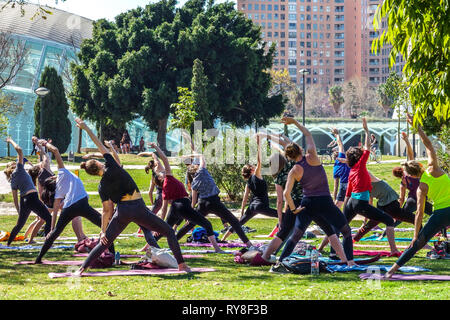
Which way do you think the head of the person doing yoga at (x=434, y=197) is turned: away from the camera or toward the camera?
away from the camera

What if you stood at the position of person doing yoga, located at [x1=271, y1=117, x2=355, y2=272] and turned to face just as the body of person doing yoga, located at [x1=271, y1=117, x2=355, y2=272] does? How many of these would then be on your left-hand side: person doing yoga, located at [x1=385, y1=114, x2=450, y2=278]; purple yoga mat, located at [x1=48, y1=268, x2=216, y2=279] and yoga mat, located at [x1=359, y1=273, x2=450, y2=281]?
1

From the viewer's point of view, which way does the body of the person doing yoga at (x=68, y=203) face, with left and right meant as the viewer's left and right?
facing away from the viewer

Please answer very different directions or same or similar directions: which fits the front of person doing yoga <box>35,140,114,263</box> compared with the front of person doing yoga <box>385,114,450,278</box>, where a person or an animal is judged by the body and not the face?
same or similar directions

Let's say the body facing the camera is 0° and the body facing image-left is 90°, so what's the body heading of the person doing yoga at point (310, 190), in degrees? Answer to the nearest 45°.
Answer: approximately 180°

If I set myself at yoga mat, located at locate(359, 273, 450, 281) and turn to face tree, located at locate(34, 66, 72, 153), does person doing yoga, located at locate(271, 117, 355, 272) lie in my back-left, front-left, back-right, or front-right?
front-left

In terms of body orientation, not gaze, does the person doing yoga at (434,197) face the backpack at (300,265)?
no

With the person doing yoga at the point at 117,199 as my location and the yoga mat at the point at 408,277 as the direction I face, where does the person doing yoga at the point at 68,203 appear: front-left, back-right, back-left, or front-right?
back-left

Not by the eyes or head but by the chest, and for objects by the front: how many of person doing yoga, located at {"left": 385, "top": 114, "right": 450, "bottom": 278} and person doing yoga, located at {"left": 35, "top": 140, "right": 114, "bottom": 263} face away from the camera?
2

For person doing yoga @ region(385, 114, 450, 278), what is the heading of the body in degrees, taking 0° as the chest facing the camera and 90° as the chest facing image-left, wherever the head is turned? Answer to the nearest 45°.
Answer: approximately 180°

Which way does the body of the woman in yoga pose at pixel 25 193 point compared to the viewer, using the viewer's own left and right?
facing away from the viewer
